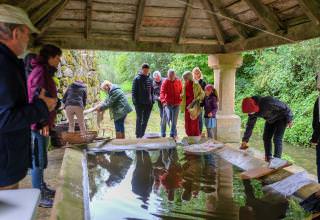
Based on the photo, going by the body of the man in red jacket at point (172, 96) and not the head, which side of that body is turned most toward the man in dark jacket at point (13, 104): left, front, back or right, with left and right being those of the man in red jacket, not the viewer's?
front

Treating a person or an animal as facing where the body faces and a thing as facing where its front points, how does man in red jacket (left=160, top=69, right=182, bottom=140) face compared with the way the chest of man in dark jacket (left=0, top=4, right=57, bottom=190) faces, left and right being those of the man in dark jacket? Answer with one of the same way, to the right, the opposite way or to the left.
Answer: to the right

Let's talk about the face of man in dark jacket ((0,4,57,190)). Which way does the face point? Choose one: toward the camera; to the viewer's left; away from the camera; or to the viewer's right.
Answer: to the viewer's right

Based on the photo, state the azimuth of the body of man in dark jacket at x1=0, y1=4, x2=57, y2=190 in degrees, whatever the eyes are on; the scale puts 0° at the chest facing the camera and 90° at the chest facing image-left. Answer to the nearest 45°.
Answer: approximately 270°

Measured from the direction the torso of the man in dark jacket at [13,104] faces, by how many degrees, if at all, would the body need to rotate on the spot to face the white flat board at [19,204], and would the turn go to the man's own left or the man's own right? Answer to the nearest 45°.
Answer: approximately 90° to the man's own right

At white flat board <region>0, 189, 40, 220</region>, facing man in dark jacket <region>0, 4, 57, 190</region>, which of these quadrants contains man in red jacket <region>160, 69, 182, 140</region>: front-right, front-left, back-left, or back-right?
front-right

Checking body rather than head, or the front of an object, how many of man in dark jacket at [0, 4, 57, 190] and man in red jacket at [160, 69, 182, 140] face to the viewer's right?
1

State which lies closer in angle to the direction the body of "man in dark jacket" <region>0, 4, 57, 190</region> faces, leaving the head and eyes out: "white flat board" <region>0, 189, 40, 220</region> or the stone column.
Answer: the stone column

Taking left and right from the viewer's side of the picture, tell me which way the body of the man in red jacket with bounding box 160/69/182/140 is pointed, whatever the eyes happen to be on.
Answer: facing the viewer

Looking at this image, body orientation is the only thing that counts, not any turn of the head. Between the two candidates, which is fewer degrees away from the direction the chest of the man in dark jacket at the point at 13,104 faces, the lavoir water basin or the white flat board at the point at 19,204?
the lavoir water basin

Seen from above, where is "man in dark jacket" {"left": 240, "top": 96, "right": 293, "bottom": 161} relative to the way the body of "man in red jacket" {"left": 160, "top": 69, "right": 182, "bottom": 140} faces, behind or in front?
in front

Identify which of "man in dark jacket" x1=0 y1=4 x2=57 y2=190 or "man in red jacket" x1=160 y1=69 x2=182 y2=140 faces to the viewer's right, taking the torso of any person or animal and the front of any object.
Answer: the man in dark jacket
